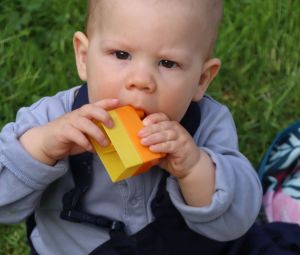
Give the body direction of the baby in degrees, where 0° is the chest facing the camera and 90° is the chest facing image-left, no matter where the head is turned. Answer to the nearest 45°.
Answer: approximately 0°
